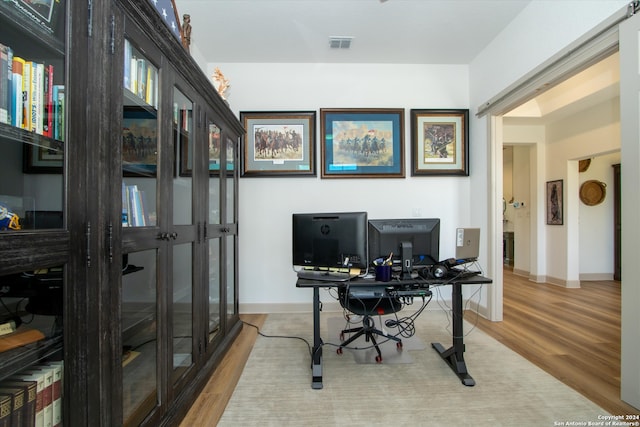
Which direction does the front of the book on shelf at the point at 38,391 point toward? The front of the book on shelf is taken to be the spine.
to the viewer's right

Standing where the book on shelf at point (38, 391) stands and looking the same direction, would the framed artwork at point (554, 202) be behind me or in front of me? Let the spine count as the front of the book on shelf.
in front

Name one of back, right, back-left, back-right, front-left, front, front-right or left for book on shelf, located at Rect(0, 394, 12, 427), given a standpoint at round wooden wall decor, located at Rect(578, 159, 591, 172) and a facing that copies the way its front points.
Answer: front

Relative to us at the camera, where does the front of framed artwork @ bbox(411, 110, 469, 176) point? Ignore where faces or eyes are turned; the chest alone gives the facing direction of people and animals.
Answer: facing the viewer

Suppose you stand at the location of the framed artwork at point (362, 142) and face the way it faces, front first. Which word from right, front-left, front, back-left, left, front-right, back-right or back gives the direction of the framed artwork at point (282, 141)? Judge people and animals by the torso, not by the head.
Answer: right

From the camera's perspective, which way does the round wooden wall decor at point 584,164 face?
toward the camera

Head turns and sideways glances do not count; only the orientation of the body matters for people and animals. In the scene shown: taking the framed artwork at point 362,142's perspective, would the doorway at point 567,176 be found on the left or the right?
on its left
